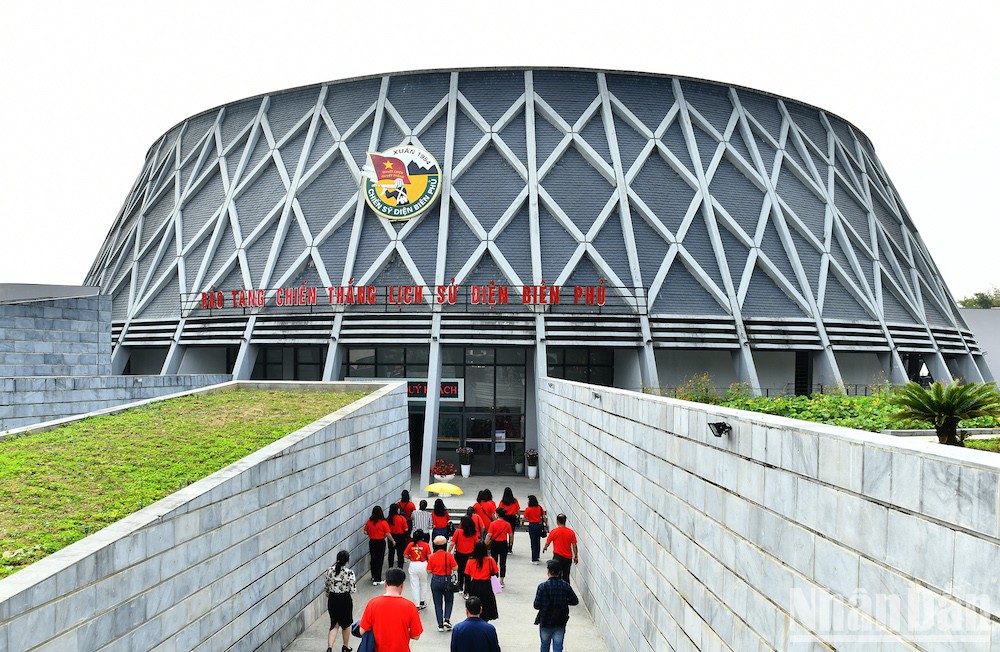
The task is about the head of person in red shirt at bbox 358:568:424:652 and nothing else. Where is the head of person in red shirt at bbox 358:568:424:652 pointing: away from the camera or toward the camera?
away from the camera

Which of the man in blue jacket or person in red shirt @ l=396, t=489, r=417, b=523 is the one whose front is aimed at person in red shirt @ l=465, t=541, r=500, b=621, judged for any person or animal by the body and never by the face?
the man in blue jacket

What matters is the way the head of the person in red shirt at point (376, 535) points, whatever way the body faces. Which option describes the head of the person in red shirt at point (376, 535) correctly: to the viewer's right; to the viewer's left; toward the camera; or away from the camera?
away from the camera

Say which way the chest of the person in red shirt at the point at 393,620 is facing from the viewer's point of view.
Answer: away from the camera

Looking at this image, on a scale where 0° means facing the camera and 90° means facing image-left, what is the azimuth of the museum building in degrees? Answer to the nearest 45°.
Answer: approximately 0°

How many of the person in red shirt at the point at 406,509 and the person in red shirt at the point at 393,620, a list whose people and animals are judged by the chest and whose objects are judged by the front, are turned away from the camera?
2

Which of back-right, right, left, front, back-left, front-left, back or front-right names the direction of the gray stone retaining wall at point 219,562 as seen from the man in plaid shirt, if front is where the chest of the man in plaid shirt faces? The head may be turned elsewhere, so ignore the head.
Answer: left

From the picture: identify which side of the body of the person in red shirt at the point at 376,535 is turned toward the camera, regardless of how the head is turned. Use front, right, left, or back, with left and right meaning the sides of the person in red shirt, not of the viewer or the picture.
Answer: back

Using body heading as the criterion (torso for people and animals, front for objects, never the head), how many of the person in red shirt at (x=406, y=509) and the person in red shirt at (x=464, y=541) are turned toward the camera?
0

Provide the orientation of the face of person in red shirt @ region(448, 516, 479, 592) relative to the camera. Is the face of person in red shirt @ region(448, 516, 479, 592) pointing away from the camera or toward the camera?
away from the camera

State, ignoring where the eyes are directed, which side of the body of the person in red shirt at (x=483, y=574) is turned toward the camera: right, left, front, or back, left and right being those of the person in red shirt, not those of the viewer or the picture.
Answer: back

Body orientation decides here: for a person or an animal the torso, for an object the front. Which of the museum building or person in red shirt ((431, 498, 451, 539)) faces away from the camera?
the person in red shirt

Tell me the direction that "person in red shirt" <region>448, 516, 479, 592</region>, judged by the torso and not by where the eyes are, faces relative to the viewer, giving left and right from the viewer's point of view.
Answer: facing away from the viewer

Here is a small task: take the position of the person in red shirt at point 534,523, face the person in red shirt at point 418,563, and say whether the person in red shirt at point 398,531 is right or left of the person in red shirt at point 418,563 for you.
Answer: right

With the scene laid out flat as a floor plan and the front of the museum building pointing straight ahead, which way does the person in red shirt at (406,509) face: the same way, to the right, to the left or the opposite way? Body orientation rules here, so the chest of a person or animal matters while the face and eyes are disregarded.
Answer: the opposite way

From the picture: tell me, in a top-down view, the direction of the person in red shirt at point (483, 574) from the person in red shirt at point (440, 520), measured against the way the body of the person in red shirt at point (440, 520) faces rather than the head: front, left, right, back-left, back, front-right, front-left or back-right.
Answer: back

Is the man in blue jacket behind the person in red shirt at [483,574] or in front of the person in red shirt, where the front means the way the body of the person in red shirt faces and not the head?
behind
